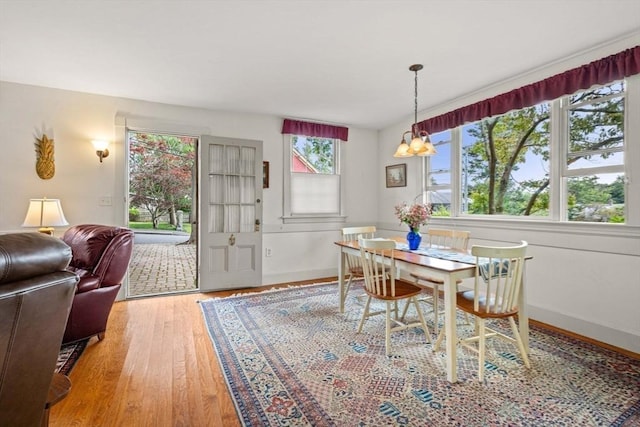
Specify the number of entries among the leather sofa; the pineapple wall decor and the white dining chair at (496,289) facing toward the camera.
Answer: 1

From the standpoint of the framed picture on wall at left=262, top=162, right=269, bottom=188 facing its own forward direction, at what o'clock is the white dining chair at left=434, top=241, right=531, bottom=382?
The white dining chair is roughly at 11 o'clock from the framed picture on wall.

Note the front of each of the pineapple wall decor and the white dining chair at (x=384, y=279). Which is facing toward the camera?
the pineapple wall decor

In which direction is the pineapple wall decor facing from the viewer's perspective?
toward the camera

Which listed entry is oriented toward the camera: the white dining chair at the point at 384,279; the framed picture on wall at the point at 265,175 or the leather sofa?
the framed picture on wall

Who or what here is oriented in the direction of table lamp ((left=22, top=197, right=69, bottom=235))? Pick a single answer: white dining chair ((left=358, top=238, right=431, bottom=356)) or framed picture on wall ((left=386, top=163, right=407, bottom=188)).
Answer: the framed picture on wall

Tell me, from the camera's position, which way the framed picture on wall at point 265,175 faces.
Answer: facing the viewer
